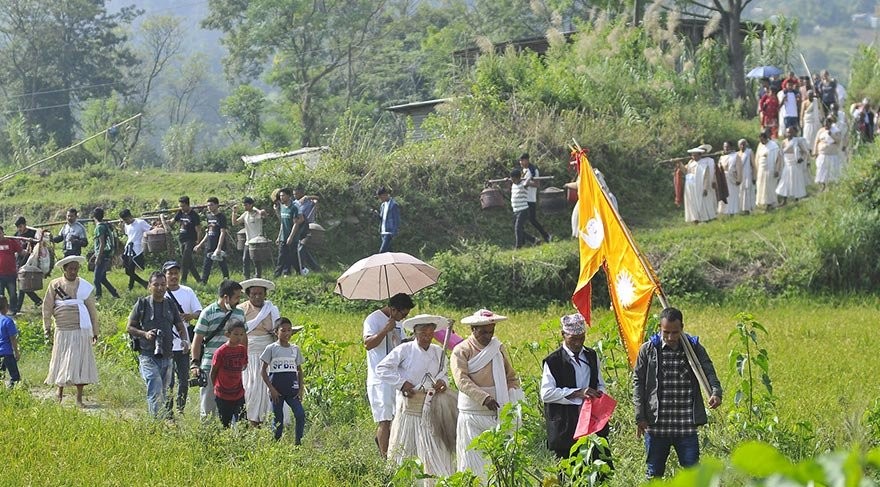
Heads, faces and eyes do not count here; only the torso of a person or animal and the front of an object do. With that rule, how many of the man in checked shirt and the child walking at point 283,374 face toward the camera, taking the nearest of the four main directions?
2

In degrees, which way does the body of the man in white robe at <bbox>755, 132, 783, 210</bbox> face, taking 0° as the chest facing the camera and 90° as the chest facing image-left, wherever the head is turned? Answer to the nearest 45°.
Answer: approximately 45°

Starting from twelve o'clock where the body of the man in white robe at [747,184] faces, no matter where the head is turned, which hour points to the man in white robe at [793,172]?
the man in white robe at [793,172] is roughly at 7 o'clock from the man in white robe at [747,184].

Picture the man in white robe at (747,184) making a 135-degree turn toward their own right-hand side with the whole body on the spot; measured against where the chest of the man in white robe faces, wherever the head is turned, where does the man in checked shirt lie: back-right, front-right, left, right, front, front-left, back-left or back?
back

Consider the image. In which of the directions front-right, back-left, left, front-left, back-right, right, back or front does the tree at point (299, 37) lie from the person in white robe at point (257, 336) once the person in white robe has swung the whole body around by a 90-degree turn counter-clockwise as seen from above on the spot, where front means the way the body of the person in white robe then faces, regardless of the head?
left

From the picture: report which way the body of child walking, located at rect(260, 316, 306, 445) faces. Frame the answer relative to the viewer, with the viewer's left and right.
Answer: facing the viewer

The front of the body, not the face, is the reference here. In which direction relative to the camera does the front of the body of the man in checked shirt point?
toward the camera

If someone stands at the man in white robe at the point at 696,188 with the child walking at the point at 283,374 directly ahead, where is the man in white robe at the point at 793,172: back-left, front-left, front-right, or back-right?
back-left

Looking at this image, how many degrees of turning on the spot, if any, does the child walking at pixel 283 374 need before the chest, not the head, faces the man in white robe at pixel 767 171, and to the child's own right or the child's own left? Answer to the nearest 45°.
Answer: approximately 135° to the child's own left

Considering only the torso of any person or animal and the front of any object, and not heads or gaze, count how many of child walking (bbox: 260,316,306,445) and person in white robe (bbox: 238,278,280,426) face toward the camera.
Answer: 2

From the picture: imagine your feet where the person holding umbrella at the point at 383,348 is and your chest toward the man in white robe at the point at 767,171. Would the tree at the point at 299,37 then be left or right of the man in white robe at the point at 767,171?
left

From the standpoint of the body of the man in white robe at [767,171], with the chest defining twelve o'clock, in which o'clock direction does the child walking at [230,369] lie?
The child walking is roughly at 11 o'clock from the man in white robe.

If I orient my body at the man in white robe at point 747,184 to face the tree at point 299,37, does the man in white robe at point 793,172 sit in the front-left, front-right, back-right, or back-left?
front-right

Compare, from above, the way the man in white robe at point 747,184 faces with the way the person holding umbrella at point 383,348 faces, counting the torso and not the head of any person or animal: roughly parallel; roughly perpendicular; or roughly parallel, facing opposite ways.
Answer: roughly perpendicular

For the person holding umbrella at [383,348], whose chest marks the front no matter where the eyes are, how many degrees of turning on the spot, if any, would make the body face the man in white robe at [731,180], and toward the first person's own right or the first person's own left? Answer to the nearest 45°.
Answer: approximately 90° to the first person's own left
